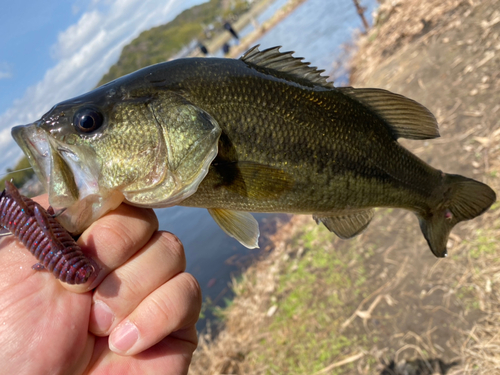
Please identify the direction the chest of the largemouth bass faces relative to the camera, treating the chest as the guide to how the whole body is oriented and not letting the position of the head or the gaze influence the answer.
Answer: to the viewer's left
